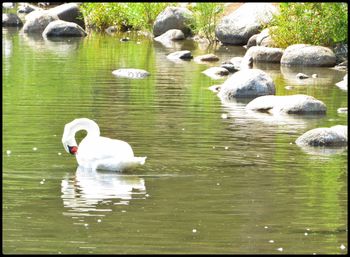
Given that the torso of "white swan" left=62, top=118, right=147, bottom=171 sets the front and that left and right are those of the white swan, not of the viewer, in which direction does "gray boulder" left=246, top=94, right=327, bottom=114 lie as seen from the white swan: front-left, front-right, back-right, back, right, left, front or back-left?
back-right

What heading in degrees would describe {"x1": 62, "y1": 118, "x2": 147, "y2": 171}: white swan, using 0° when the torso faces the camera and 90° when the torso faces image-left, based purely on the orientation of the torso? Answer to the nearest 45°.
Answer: approximately 90°

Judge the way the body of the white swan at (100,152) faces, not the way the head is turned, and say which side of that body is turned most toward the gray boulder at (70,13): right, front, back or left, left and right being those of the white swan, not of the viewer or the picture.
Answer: right

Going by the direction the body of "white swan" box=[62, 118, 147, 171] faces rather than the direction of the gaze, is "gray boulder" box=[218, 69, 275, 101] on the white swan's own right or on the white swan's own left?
on the white swan's own right

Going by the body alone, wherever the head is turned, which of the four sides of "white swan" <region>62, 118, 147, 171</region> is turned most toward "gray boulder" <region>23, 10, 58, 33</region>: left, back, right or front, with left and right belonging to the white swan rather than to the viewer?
right

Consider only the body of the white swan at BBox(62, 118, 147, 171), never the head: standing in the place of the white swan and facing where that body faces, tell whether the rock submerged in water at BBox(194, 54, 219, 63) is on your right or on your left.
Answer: on your right

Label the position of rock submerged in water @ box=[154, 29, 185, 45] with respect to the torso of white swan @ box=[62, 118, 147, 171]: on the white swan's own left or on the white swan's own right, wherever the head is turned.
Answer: on the white swan's own right

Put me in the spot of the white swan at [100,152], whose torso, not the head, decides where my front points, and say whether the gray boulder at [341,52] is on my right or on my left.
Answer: on my right

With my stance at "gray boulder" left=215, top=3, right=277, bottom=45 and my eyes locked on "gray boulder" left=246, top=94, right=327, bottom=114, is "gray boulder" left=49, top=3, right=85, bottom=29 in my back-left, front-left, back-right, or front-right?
back-right
